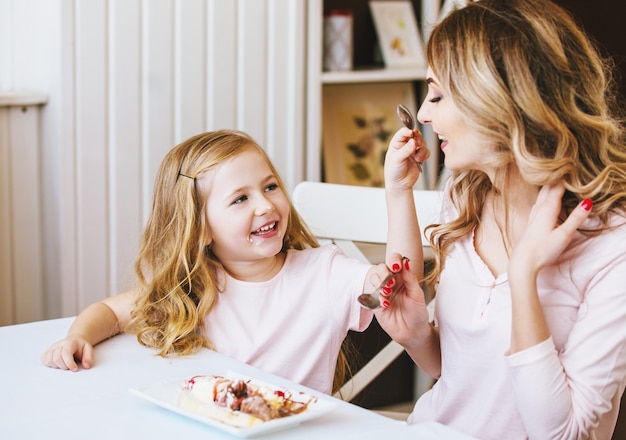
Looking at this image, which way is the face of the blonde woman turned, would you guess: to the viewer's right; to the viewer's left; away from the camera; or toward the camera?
to the viewer's left

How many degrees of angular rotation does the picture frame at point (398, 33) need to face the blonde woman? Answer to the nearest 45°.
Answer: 0° — it already faces them

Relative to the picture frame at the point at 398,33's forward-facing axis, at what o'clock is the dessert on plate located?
The dessert on plate is roughly at 12 o'clock from the picture frame.

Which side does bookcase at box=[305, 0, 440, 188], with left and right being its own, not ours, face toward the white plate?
front

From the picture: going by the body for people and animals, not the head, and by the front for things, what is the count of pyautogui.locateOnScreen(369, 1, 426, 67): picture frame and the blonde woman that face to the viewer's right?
0

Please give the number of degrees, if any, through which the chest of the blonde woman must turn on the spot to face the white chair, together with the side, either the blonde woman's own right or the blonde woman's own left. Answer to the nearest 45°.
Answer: approximately 90° to the blonde woman's own right

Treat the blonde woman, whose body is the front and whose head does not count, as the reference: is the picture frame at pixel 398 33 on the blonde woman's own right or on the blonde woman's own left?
on the blonde woman's own right

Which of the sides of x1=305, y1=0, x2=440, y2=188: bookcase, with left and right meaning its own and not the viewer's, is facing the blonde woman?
front

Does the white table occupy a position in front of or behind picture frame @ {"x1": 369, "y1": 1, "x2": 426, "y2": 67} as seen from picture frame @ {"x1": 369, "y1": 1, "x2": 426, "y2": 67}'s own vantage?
in front

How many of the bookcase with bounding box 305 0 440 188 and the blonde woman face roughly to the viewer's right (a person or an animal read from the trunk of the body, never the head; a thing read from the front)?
0

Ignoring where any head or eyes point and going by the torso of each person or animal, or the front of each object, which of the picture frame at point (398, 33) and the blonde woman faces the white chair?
the picture frame

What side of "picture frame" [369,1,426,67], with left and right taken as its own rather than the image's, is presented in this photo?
front

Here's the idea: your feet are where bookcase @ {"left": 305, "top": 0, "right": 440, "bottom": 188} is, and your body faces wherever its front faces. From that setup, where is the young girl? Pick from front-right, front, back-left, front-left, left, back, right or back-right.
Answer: front

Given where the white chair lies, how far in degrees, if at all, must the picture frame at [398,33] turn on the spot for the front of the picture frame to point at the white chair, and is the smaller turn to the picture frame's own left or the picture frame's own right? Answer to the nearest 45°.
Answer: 0° — it already faces it

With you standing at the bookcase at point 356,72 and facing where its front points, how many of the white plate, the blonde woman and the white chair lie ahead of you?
3
